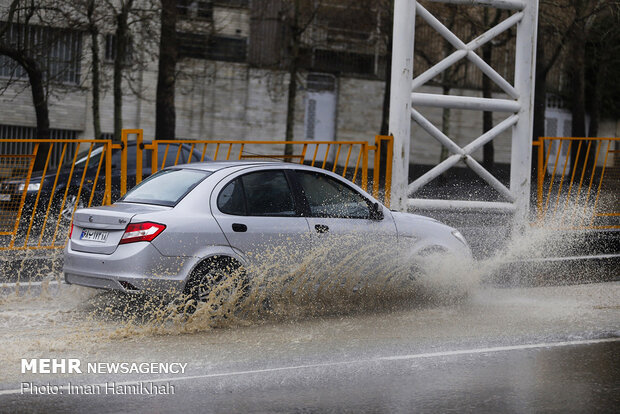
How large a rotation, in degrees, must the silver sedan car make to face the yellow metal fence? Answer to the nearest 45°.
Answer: approximately 90° to its left

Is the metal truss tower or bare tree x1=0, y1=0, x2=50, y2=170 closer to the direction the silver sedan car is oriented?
the metal truss tower

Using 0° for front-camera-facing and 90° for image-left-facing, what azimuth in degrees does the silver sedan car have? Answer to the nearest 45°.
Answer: approximately 225°

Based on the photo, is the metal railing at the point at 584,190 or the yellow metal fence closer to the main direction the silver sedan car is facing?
the metal railing

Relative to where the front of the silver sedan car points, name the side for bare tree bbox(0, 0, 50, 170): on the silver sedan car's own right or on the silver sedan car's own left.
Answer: on the silver sedan car's own left

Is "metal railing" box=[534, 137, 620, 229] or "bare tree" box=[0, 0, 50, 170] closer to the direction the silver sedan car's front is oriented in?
the metal railing

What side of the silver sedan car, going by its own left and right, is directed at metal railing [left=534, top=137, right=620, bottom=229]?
front

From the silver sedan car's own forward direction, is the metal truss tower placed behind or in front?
in front
